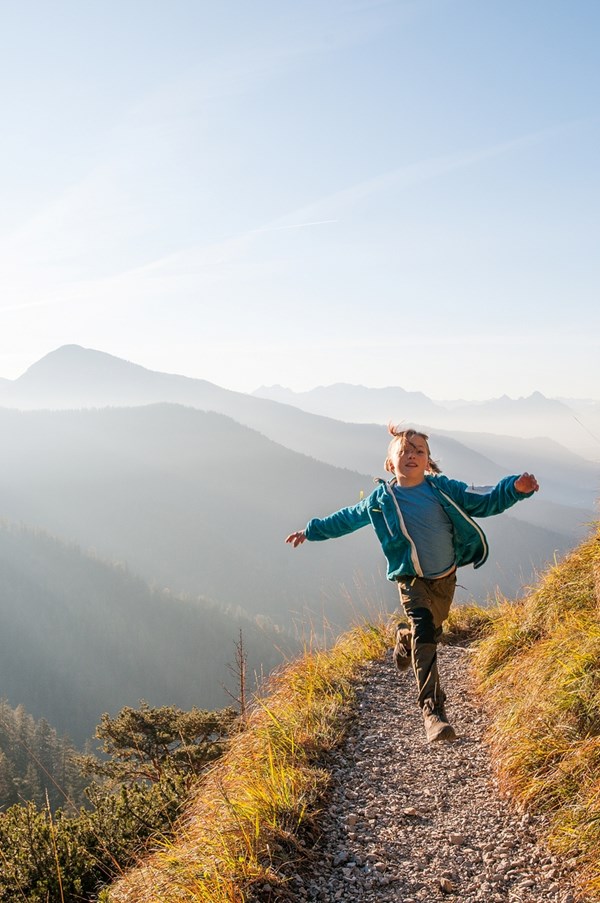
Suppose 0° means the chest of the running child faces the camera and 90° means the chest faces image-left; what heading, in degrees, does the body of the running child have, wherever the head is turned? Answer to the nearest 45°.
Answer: approximately 0°

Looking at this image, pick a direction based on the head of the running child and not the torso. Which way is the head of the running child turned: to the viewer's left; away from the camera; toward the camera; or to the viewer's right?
toward the camera
